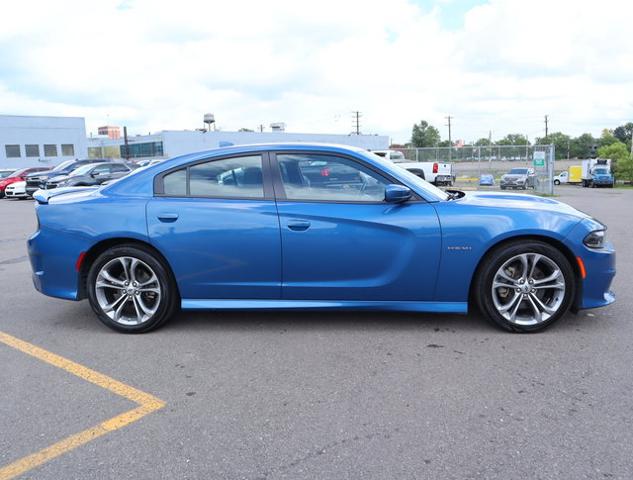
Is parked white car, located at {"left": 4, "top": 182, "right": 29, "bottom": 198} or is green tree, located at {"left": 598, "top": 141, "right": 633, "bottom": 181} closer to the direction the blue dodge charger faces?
the green tree

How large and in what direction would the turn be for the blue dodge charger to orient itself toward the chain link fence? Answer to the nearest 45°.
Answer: approximately 90° to its left

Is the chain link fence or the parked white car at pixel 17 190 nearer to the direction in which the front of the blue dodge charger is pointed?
the chain link fence

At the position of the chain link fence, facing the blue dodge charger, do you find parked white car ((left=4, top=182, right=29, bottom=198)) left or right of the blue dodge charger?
right

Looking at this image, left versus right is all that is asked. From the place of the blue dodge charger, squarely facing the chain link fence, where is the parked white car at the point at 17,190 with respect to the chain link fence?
left

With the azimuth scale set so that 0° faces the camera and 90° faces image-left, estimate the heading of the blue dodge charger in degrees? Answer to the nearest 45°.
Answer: approximately 270°

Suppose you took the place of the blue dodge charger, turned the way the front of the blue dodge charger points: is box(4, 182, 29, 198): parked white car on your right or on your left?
on your left

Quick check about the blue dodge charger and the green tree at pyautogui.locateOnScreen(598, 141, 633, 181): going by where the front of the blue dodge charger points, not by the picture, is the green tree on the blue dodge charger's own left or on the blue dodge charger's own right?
on the blue dodge charger's own left
